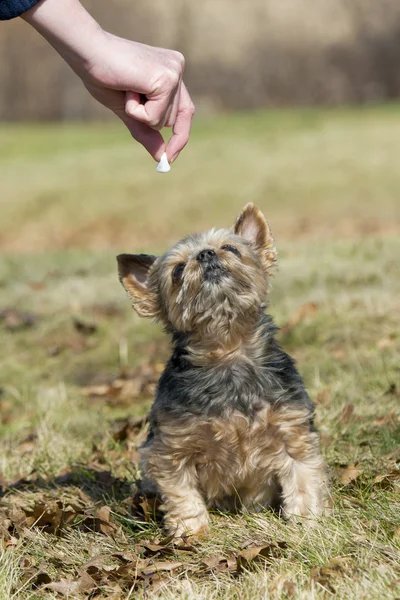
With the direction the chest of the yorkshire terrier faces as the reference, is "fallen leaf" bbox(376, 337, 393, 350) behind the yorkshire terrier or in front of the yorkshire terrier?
behind

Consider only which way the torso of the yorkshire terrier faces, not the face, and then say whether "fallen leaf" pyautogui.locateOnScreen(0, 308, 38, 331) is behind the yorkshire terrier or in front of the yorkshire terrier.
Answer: behind

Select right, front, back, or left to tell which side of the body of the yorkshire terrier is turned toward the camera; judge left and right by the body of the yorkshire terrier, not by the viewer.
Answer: front

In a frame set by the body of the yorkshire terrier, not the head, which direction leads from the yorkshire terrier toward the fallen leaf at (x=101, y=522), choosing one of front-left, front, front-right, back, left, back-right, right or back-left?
right

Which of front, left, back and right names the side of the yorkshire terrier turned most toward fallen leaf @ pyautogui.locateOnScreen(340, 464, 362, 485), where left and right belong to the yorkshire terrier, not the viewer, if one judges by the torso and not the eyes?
left

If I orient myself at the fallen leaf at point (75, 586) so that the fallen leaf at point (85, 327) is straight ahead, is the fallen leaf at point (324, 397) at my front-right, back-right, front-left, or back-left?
front-right

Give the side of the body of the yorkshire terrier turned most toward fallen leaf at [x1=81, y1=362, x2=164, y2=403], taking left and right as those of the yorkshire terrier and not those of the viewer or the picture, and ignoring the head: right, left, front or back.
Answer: back

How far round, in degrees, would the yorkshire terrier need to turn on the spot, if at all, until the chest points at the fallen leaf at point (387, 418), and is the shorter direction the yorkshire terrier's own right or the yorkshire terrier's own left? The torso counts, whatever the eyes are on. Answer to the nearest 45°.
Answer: approximately 135° to the yorkshire terrier's own left

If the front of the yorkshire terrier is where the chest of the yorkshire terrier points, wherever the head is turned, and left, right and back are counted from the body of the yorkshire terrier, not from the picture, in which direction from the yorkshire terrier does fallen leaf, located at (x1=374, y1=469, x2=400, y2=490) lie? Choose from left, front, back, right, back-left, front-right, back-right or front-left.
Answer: left

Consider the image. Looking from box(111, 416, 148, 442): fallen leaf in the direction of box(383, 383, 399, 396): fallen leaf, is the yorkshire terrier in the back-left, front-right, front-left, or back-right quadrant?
front-right
